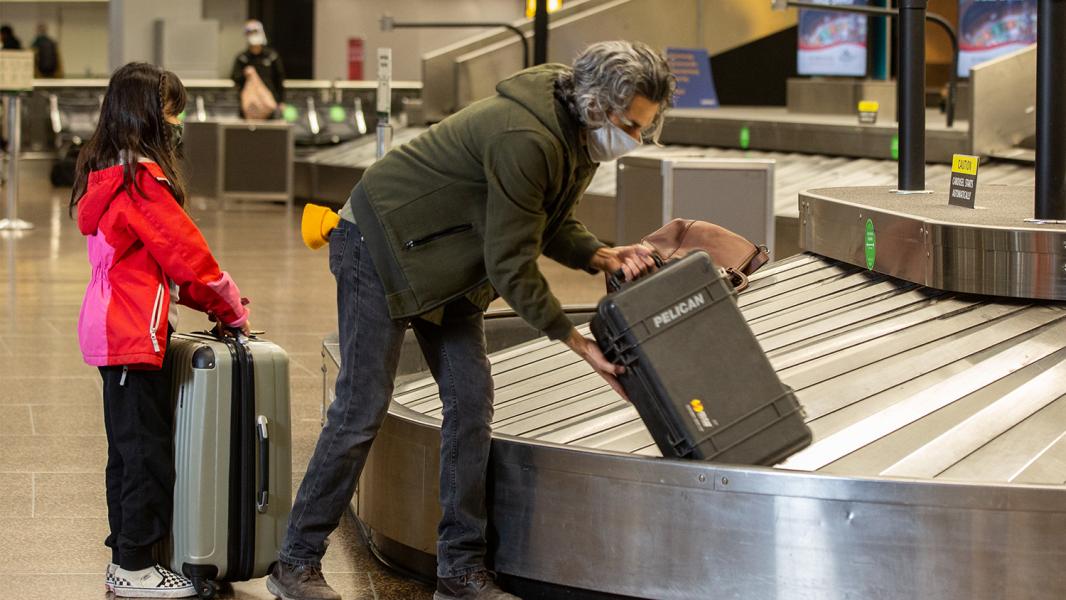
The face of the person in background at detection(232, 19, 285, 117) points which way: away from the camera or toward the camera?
toward the camera

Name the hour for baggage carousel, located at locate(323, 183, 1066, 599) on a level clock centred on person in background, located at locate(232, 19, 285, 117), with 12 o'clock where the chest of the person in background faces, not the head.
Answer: The baggage carousel is roughly at 12 o'clock from the person in background.

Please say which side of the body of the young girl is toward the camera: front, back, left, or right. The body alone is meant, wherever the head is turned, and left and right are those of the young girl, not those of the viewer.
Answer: right

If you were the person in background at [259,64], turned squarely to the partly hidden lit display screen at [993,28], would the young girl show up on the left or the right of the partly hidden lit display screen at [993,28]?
right

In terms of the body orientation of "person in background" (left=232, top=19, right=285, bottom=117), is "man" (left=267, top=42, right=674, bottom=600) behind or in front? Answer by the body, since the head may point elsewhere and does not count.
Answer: in front

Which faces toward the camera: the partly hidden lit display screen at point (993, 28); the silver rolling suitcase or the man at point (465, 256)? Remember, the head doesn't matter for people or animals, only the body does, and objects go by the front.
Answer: the partly hidden lit display screen

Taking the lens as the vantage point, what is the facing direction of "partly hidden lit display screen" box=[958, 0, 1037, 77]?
facing the viewer

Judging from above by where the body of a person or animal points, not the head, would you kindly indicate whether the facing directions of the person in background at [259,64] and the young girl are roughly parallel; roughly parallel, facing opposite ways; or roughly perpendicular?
roughly perpendicular

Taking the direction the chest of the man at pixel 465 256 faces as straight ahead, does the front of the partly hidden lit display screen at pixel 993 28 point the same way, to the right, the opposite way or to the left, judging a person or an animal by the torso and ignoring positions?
to the right

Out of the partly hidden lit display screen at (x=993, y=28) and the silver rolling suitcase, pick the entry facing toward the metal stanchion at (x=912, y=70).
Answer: the partly hidden lit display screen

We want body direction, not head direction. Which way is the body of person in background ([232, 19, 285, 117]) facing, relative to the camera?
toward the camera

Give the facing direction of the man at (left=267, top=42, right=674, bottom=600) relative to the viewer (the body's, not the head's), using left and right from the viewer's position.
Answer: facing to the right of the viewer
